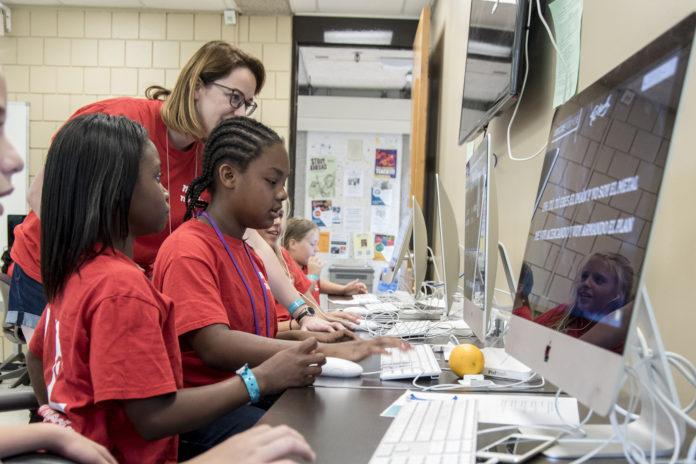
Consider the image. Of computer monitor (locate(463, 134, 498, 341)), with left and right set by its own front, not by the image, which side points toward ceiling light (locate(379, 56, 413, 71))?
right

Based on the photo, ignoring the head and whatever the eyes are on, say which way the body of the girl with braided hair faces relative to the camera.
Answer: to the viewer's right

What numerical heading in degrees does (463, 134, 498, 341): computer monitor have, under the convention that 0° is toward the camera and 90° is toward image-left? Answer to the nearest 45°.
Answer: approximately 90°

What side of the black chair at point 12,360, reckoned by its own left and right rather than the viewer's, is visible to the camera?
right

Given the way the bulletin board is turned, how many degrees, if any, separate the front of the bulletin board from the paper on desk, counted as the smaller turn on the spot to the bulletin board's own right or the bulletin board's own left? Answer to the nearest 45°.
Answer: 0° — it already faces it

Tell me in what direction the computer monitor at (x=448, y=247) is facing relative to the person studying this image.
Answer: facing to the left of the viewer

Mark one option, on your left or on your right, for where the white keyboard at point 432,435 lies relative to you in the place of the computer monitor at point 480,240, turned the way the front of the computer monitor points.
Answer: on your left

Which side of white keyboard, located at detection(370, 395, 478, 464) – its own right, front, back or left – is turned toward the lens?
left
